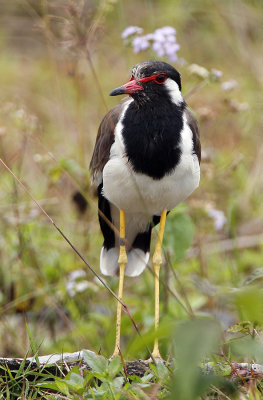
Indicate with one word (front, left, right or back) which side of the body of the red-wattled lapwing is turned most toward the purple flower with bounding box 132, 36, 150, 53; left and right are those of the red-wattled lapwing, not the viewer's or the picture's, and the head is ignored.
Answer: back

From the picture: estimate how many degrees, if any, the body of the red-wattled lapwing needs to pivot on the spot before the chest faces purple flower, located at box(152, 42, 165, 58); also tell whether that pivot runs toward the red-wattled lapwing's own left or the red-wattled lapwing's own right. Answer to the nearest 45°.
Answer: approximately 180°

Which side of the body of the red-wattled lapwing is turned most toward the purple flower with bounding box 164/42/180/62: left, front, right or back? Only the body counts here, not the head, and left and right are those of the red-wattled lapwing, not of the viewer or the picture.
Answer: back

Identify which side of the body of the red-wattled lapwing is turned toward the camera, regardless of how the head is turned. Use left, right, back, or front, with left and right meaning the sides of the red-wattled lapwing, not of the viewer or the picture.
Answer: front

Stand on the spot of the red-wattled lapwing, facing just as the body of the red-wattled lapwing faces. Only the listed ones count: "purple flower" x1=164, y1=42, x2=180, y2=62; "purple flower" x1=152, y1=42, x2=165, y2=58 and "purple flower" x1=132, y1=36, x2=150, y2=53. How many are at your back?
3
